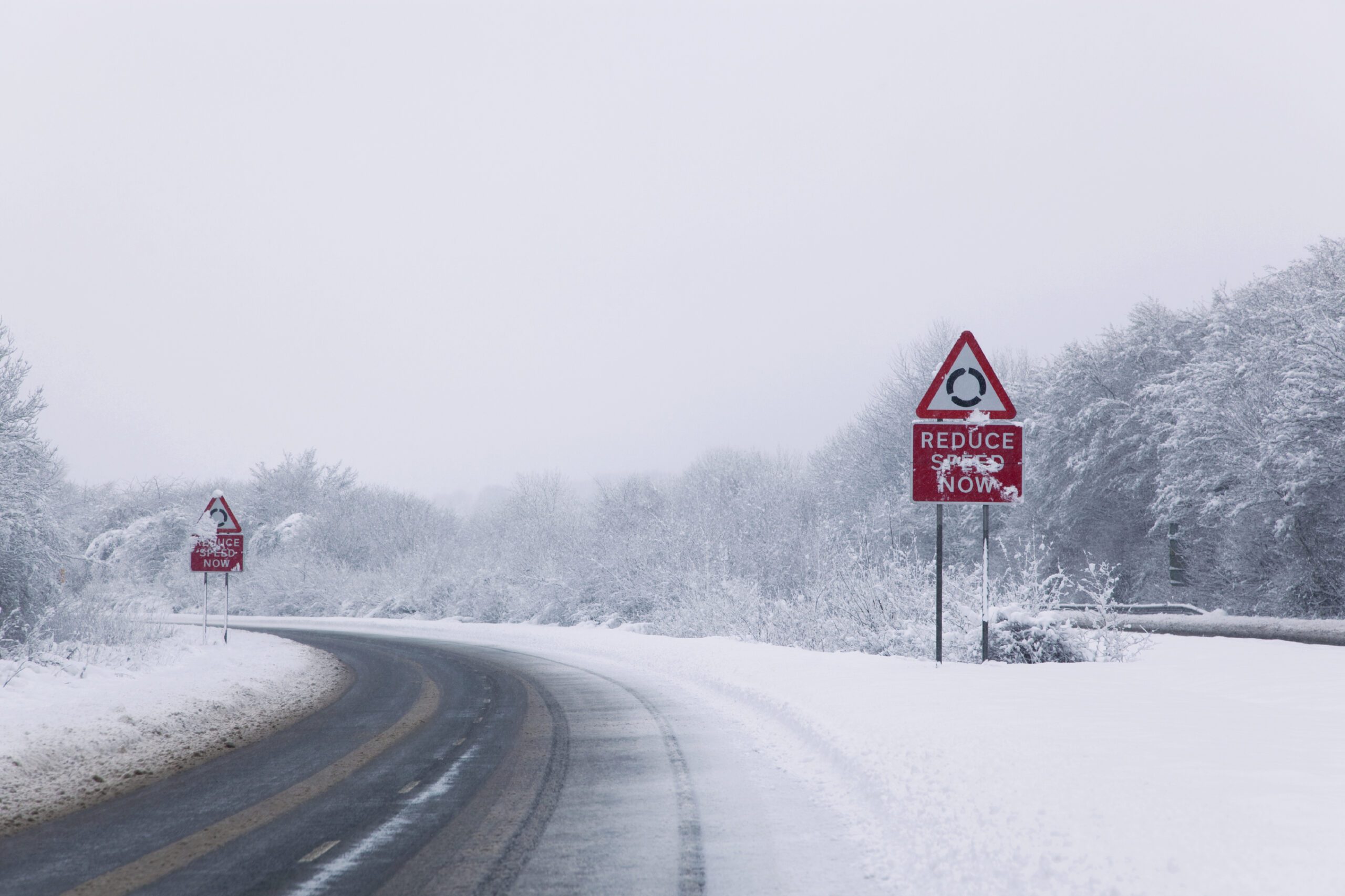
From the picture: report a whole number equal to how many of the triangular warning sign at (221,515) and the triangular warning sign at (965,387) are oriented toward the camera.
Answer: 2

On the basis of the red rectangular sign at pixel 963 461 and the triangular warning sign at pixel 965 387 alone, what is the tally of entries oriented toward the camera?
2

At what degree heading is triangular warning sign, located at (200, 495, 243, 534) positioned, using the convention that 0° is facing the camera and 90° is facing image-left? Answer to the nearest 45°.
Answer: approximately 0°

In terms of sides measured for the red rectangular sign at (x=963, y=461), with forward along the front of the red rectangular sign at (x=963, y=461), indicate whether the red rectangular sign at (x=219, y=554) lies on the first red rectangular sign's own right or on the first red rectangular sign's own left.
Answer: on the first red rectangular sign's own right

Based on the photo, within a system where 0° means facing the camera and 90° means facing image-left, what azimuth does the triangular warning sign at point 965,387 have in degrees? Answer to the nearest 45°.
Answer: approximately 0°
